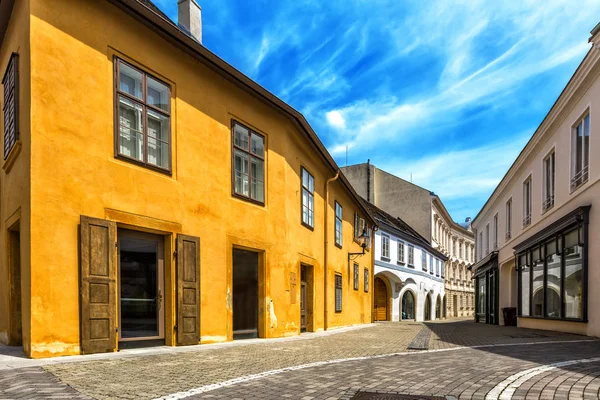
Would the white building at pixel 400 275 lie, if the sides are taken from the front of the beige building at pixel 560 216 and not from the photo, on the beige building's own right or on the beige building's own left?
on the beige building's own right

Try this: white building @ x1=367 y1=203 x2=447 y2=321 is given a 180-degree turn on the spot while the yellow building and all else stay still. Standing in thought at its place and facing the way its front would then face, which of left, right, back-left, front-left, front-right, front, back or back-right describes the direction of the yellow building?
back-left

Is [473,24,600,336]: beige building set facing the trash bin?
no

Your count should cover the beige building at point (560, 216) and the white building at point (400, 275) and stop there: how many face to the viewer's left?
1

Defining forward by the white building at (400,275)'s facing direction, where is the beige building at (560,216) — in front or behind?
in front

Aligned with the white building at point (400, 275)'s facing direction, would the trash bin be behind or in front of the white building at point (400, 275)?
in front

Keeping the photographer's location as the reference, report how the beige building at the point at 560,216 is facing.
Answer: facing to the left of the viewer

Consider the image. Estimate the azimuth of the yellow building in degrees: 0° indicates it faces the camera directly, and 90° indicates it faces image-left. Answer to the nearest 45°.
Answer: approximately 315°
